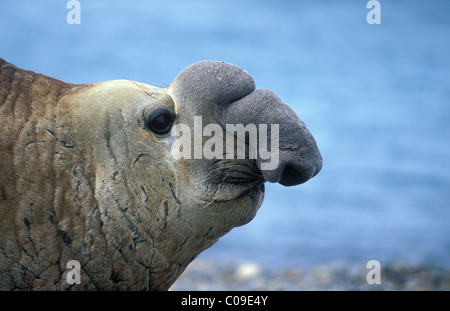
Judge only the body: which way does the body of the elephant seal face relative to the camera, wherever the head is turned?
to the viewer's right
